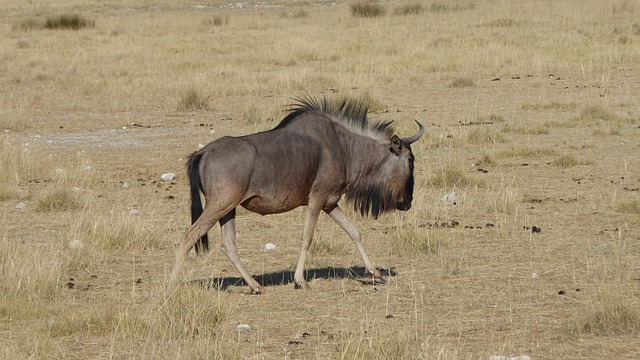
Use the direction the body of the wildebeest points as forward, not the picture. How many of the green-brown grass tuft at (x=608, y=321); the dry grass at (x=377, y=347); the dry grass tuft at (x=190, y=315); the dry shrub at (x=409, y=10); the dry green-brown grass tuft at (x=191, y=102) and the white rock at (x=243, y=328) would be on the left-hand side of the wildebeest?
2

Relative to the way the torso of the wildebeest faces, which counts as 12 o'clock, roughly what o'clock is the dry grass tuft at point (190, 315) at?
The dry grass tuft is roughly at 4 o'clock from the wildebeest.

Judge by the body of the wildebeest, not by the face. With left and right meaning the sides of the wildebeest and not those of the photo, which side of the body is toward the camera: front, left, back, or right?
right

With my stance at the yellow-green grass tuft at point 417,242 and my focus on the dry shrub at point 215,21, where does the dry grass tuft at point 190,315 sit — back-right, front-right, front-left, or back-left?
back-left

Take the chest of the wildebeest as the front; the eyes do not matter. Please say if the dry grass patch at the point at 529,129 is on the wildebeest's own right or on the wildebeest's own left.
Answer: on the wildebeest's own left

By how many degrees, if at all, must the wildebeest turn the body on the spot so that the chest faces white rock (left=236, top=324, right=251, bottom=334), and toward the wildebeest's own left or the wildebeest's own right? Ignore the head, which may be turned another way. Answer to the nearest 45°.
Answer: approximately 90° to the wildebeest's own right

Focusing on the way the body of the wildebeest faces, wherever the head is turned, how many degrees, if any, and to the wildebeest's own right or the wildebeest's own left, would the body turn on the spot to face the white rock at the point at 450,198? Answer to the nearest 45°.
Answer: approximately 45° to the wildebeest's own left

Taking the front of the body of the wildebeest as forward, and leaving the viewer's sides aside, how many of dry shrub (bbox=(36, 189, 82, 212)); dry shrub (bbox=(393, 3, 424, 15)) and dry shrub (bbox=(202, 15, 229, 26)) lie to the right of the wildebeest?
0

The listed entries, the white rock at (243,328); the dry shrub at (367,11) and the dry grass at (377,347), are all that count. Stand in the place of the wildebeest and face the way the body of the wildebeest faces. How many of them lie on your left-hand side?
1

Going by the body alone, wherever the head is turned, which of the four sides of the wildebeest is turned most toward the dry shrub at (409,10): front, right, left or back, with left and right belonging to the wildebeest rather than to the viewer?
left

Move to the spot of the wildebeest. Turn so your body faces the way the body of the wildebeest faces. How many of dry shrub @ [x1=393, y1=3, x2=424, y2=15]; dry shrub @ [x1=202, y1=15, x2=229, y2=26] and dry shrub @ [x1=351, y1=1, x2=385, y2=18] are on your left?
3

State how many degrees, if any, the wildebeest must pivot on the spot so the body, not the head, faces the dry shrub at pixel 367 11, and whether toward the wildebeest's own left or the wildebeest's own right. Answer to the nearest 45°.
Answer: approximately 90° to the wildebeest's own left

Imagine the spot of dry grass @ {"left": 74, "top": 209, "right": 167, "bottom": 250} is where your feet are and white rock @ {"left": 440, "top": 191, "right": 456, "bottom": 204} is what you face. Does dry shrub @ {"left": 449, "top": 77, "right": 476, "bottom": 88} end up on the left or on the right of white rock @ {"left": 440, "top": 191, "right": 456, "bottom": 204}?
left

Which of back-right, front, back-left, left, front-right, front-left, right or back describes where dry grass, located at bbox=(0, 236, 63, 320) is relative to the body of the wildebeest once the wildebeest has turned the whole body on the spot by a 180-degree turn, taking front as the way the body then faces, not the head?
front

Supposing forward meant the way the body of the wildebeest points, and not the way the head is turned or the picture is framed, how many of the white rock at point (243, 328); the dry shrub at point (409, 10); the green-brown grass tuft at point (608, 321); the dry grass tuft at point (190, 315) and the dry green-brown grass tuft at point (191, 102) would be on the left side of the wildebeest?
2

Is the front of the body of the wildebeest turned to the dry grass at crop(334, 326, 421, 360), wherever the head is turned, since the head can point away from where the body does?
no

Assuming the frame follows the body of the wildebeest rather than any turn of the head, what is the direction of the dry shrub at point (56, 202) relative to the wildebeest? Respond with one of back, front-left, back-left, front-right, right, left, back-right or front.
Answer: back-left

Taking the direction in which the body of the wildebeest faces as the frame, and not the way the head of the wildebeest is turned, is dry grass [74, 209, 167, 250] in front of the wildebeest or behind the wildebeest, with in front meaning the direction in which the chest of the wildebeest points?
behind

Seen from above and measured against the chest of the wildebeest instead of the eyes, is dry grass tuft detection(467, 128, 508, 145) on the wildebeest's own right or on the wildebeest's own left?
on the wildebeest's own left
